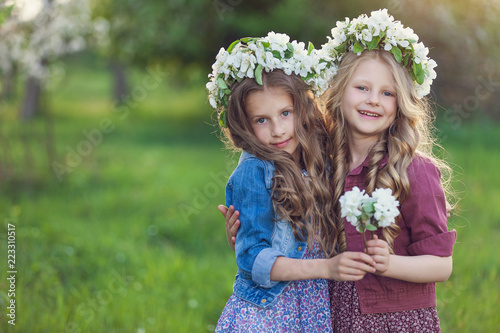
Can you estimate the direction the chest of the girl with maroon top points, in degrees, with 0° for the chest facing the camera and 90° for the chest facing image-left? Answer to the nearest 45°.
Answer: approximately 45°

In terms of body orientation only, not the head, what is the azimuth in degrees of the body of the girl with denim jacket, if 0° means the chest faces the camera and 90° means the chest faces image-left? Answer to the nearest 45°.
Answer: approximately 315°

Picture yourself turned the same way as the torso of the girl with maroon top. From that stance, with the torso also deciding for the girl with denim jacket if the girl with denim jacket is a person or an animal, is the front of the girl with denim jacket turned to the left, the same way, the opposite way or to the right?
to the left

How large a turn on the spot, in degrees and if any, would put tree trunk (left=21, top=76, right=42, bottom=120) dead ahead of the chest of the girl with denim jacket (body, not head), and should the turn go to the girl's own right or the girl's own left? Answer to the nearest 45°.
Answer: approximately 180°

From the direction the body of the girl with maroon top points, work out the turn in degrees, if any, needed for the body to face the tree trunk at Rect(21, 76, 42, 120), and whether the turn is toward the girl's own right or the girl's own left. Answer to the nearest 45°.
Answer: approximately 90° to the girl's own right
